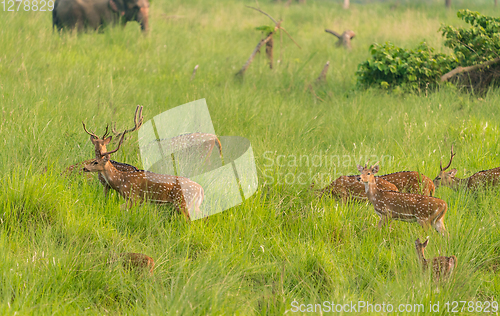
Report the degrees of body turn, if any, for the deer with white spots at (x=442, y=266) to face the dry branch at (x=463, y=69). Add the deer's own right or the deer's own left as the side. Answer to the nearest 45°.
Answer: approximately 90° to the deer's own right

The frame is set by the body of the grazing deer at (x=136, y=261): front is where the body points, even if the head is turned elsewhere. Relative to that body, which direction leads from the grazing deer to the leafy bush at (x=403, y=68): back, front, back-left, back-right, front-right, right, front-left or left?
back-right

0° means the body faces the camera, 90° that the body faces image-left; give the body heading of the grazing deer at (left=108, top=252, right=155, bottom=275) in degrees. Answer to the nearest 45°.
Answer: approximately 90°

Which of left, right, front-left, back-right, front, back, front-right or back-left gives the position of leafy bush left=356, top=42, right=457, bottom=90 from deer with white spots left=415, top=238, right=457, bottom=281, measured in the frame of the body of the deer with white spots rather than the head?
right

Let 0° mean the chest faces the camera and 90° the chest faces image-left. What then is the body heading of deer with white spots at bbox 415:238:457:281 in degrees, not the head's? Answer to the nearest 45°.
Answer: approximately 90°

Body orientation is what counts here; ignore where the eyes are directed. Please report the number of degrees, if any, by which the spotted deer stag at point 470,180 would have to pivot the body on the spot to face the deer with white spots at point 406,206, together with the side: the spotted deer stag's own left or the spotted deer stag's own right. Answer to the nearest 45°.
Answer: approximately 90° to the spotted deer stag's own left

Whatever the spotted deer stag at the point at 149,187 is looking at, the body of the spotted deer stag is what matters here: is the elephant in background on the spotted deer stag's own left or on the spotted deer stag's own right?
on the spotted deer stag's own right

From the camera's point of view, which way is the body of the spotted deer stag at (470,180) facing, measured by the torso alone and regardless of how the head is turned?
to the viewer's left

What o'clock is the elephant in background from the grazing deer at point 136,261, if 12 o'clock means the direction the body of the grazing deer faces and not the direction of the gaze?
The elephant in background is roughly at 3 o'clock from the grazing deer.

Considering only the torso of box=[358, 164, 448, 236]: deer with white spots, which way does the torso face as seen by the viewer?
to the viewer's left

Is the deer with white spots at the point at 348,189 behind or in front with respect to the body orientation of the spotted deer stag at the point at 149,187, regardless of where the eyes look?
behind

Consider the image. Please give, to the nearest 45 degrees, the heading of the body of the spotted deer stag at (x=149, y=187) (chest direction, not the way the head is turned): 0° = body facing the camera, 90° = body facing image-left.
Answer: approximately 90°

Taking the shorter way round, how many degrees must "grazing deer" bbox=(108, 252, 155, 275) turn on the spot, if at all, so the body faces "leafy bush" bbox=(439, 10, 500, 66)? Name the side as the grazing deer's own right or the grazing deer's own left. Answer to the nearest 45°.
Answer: approximately 135° to the grazing deer's own right
